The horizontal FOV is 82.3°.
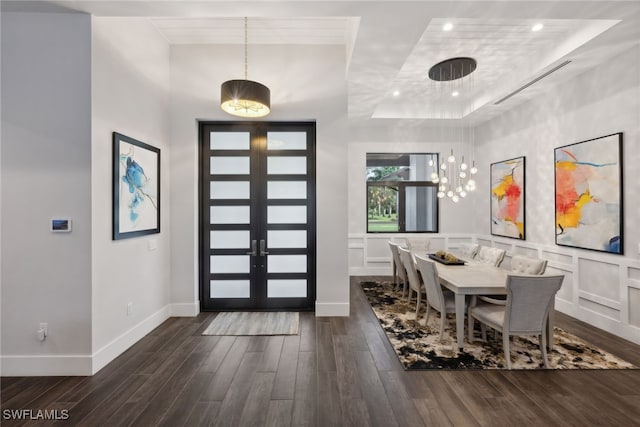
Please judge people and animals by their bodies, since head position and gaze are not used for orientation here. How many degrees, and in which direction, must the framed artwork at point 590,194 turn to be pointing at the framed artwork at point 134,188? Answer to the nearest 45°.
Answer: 0° — it already faces it

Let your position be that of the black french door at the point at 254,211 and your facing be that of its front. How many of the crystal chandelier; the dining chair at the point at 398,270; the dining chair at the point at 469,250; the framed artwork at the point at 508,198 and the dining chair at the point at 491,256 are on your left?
5

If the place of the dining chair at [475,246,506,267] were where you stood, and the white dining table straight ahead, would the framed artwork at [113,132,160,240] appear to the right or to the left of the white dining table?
right

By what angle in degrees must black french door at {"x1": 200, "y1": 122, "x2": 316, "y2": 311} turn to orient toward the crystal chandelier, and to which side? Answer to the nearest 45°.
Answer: approximately 90° to its left

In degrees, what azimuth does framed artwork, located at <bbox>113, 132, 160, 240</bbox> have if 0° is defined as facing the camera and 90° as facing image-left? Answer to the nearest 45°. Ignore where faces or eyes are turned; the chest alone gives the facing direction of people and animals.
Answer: approximately 315°

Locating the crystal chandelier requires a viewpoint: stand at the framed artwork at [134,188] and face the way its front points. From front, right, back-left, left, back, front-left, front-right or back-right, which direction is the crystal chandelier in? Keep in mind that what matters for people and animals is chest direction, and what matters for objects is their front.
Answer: front-left

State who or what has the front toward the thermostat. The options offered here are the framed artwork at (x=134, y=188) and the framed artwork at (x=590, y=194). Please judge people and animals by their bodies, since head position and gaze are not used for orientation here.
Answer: the framed artwork at (x=590, y=194)

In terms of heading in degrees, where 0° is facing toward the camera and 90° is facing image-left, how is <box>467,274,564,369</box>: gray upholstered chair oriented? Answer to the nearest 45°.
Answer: approximately 135°

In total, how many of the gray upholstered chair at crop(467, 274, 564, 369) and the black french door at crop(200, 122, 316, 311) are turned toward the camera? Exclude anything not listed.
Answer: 1

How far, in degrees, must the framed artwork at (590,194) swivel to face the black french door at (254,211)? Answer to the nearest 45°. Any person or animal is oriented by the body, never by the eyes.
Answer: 0° — it already faces it

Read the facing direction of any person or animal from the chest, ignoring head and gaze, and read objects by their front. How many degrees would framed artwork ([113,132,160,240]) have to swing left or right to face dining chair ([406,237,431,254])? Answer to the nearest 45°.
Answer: approximately 45° to its left

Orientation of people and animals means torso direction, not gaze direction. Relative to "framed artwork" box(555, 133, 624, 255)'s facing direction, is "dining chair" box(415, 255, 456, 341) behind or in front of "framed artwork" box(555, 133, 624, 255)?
in front
